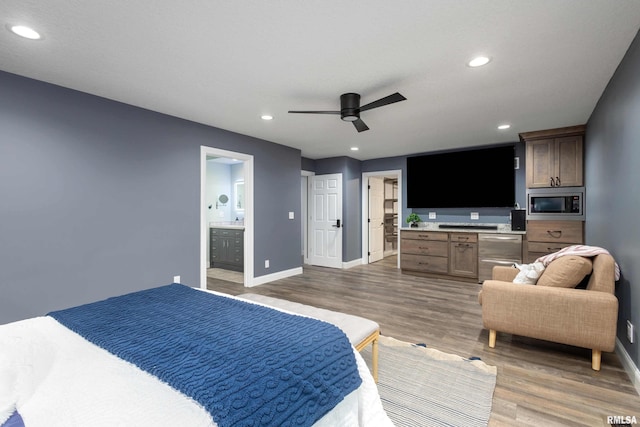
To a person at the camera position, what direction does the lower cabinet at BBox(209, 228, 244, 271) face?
facing the viewer and to the left of the viewer

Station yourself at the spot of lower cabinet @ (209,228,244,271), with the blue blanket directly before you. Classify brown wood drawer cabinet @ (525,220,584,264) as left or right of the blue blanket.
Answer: left

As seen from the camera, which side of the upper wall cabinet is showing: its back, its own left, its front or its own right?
front

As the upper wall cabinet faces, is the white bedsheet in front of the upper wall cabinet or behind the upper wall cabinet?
in front

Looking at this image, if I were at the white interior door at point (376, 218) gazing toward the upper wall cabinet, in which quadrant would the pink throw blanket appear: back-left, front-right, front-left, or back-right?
front-right

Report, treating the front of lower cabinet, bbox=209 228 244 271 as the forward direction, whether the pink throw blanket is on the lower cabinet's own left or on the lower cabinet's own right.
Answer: on the lower cabinet's own left

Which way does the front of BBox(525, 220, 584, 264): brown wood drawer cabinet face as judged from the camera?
facing the viewer

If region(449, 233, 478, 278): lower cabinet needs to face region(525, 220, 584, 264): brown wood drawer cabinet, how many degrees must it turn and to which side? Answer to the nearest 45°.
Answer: approximately 90° to its left

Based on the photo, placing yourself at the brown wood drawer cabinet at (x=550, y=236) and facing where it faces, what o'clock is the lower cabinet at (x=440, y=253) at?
The lower cabinet is roughly at 3 o'clock from the brown wood drawer cabinet.

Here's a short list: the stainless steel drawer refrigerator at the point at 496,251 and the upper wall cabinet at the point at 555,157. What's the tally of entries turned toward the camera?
2

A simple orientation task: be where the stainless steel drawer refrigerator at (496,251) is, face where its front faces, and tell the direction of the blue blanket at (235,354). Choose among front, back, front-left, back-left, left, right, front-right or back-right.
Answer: front
